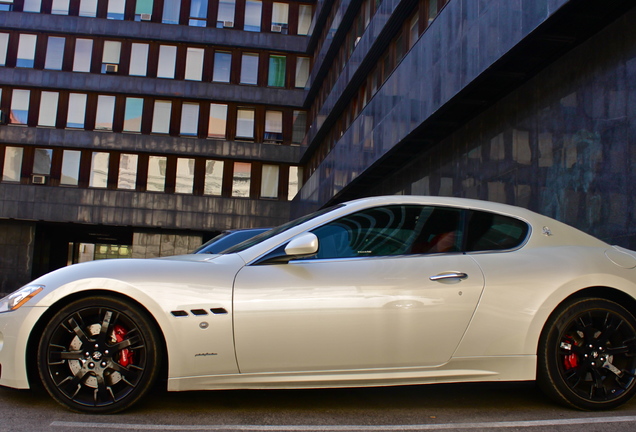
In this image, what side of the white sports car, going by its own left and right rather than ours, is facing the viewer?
left
